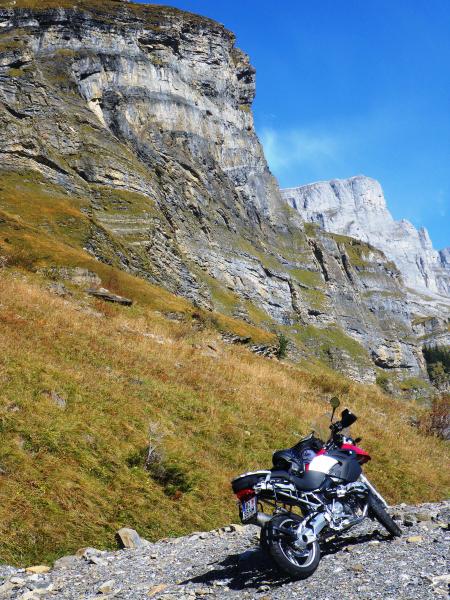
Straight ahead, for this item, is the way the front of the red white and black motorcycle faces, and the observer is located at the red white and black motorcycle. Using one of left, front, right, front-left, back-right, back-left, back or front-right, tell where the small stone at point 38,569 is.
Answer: back-left

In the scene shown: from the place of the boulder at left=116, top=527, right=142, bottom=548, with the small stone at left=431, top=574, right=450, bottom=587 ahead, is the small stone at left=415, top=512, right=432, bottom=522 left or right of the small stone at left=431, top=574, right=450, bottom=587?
left

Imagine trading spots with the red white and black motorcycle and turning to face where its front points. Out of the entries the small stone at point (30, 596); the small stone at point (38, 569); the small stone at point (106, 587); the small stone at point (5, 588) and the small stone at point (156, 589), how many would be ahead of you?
0

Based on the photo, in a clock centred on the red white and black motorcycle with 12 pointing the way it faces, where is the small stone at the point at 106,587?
The small stone is roughly at 7 o'clock from the red white and black motorcycle.

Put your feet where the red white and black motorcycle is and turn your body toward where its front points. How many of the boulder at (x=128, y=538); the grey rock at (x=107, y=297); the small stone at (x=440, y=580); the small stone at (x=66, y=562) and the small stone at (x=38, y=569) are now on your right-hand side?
1

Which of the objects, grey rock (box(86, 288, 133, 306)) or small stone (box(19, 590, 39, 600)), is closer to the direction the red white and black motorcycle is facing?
the grey rock

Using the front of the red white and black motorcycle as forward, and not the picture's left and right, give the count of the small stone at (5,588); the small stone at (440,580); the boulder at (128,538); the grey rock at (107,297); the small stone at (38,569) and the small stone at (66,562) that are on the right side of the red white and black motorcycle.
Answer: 1

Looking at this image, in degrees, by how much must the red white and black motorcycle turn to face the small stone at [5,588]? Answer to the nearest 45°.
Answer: approximately 135° to its left

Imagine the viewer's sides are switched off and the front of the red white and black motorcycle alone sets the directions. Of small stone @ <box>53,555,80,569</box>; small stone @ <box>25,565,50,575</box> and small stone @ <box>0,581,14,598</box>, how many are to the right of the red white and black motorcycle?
0

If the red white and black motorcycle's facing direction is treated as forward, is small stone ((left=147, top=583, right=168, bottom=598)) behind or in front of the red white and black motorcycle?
behind

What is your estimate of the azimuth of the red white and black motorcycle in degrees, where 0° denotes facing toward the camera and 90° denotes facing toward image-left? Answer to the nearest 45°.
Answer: approximately 225°

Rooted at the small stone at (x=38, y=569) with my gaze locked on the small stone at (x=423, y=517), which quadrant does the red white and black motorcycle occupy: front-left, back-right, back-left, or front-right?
front-right

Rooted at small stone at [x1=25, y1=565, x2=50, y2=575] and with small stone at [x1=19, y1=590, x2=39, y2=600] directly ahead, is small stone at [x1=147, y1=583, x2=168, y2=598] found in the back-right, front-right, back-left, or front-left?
front-left

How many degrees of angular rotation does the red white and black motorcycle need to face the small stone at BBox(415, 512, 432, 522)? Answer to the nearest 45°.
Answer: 0° — it already faces it

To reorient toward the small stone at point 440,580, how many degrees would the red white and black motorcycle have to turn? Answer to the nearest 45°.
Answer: approximately 90° to its right
